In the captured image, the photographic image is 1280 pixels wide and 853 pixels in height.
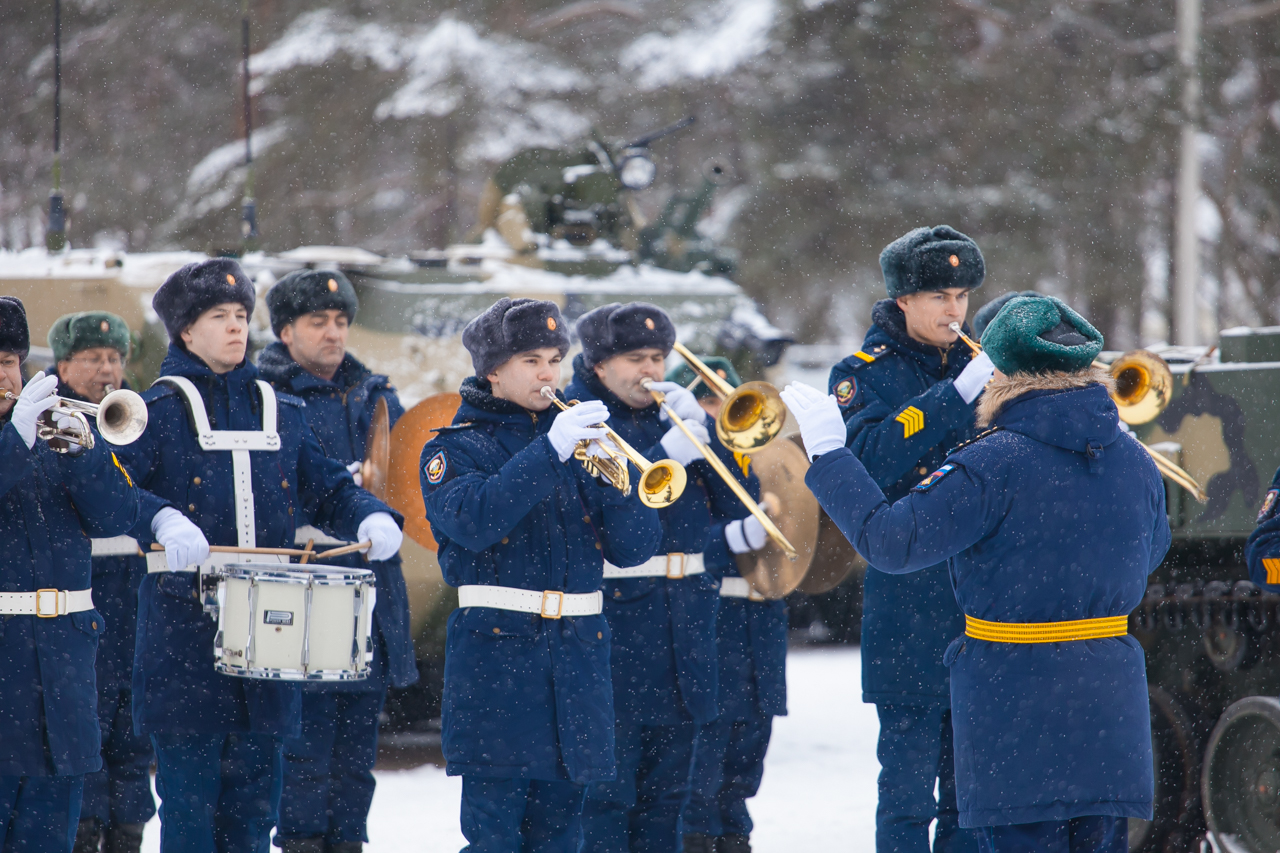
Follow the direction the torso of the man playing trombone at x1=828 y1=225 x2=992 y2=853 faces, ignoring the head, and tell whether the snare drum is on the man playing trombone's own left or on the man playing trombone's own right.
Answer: on the man playing trombone's own right

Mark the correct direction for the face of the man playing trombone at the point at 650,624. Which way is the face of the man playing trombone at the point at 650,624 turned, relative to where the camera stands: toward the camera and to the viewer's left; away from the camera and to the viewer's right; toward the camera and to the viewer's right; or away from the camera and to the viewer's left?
toward the camera and to the viewer's right

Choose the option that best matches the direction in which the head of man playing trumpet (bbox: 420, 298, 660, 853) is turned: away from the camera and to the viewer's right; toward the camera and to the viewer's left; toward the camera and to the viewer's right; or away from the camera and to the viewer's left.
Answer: toward the camera and to the viewer's right

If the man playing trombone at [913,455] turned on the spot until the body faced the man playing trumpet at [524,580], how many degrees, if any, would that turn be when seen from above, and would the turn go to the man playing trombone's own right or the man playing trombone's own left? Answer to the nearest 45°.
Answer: approximately 90° to the man playing trombone's own right

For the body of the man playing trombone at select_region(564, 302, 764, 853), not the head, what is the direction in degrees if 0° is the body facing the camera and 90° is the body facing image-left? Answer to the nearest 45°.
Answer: approximately 315°

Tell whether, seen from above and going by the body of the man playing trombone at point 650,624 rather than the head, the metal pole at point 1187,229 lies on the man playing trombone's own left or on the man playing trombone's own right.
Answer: on the man playing trombone's own left

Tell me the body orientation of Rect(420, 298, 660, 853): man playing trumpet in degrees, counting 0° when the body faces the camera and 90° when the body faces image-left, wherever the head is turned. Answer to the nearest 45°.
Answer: approximately 315°
